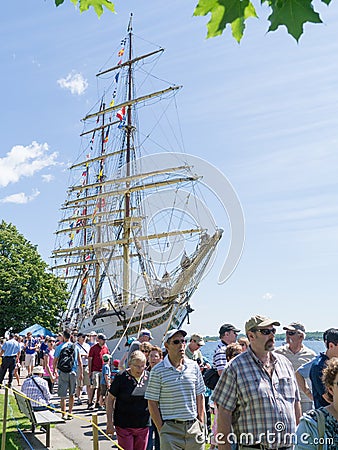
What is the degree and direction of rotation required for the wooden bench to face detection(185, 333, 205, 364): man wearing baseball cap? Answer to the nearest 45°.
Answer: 0° — it already faces them

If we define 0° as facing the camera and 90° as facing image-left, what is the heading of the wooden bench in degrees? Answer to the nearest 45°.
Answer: approximately 270°

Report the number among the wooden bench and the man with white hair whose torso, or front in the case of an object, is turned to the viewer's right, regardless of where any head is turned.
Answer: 1

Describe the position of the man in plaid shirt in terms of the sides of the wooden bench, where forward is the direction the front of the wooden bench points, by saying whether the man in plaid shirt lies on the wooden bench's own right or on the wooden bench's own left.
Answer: on the wooden bench's own right

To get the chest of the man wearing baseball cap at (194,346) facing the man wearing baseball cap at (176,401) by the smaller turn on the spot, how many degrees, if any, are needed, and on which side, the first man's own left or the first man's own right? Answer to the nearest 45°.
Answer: approximately 45° to the first man's own right

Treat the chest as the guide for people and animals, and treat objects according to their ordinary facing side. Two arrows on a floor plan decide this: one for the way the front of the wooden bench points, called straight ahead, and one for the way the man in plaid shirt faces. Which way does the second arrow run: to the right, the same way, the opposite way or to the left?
to the right

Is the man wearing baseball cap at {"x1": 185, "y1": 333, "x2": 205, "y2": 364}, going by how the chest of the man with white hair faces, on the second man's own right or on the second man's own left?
on the second man's own right

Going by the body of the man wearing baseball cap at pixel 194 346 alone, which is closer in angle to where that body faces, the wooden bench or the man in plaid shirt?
the man in plaid shirt

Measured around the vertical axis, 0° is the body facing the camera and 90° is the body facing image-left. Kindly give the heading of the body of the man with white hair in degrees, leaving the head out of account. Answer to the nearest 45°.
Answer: approximately 45°
